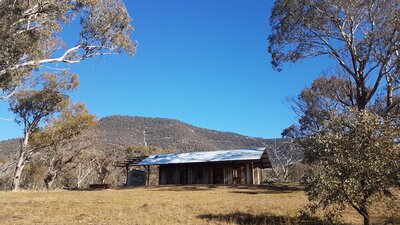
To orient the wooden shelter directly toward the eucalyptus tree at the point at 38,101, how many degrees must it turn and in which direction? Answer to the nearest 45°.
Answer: approximately 90° to its right

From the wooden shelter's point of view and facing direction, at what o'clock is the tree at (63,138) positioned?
The tree is roughly at 3 o'clock from the wooden shelter.

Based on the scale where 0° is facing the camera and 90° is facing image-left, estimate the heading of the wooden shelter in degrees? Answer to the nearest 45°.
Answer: approximately 0°
